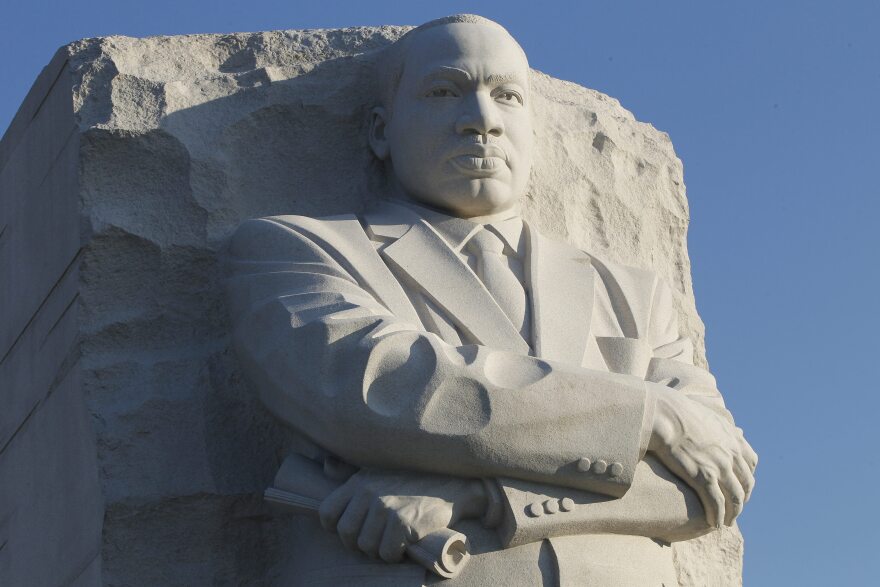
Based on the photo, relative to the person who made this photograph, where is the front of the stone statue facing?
facing the viewer and to the right of the viewer
